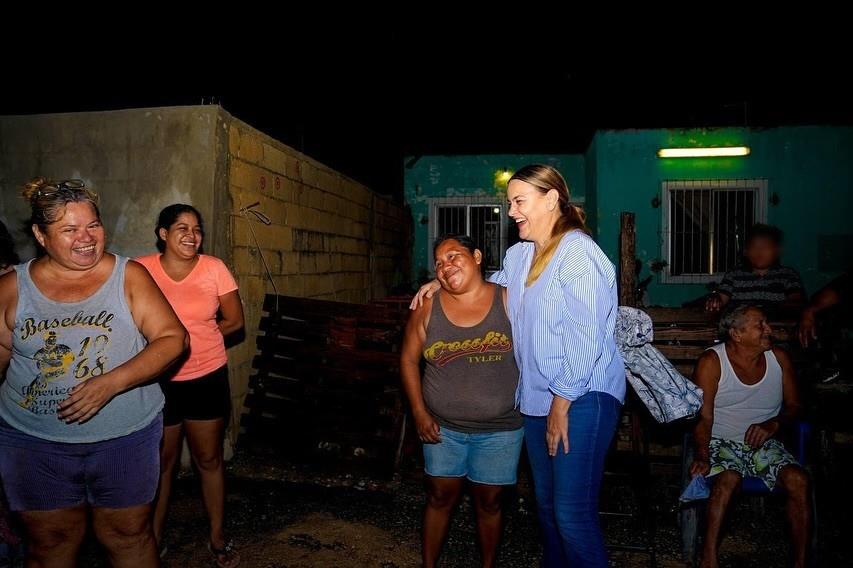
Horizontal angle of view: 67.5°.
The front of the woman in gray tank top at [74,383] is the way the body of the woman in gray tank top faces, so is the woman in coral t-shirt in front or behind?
behind

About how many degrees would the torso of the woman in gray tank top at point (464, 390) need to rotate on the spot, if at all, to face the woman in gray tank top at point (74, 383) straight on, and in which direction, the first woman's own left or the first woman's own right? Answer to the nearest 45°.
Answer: approximately 45° to the first woman's own right

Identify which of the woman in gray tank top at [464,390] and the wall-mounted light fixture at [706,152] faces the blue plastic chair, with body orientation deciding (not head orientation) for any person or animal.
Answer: the wall-mounted light fixture

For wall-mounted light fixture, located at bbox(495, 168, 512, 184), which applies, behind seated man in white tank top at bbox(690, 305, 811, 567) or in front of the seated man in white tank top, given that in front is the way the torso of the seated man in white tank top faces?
behind

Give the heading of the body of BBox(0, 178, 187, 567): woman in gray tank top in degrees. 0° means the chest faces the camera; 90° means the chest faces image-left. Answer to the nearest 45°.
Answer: approximately 0°

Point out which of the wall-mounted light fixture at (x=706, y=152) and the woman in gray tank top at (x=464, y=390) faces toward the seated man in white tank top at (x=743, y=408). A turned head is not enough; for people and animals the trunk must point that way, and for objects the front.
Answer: the wall-mounted light fixture

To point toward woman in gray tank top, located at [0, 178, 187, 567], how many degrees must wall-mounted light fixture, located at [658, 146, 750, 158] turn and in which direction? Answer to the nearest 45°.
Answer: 0° — it already faces them

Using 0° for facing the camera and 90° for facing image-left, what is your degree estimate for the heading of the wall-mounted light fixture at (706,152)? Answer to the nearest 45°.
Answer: approximately 0°

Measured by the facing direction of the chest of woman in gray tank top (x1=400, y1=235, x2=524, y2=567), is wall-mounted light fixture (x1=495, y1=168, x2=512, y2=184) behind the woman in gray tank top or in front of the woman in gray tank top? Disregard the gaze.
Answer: behind
